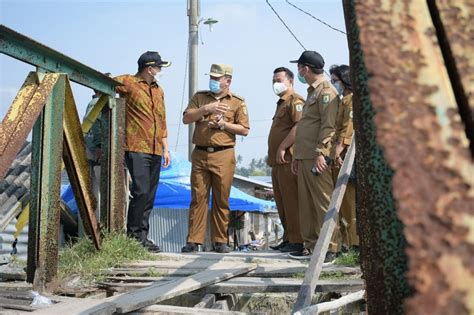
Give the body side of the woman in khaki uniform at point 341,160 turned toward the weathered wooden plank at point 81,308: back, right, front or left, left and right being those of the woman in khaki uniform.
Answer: front

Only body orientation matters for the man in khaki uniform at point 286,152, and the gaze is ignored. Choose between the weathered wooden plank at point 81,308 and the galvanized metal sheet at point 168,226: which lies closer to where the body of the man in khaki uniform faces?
the weathered wooden plank

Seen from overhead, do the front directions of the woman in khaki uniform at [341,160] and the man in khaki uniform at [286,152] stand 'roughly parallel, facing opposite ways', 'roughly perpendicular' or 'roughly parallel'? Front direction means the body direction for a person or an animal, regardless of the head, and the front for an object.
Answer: roughly parallel

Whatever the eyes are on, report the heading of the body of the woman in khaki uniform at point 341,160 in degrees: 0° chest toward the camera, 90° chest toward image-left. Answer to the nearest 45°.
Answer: approximately 45°

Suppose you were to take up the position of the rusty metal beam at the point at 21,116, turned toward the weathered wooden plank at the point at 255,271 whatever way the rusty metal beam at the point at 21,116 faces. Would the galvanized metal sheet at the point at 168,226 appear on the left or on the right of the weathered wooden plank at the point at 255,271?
left

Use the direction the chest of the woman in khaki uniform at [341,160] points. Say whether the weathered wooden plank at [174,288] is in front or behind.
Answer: in front

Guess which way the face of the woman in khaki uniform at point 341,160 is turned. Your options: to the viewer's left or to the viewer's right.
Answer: to the viewer's left

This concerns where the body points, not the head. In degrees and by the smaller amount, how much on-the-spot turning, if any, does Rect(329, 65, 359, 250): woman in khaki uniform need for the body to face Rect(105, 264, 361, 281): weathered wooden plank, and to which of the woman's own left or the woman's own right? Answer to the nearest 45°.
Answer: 0° — they already face it

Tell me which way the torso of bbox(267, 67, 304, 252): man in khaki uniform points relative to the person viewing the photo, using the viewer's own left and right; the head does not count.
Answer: facing the viewer and to the left of the viewer

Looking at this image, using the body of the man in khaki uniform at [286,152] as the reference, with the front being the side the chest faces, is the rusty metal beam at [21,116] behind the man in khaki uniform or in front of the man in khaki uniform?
in front

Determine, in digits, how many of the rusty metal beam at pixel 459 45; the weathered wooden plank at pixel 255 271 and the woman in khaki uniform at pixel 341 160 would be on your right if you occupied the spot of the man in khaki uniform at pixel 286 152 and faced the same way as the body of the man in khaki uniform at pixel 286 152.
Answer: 0

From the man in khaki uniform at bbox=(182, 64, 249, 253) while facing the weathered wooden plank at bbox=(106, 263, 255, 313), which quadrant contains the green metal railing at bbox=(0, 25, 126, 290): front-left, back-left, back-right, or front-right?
front-right

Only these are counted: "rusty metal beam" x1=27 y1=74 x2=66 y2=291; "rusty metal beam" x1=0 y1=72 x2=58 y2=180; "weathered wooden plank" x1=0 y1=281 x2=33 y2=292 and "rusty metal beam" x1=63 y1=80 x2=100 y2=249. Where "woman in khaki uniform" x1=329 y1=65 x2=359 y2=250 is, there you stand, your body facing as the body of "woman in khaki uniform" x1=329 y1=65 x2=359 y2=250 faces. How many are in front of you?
4

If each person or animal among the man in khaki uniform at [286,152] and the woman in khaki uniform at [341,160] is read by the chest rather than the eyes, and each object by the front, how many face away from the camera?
0
